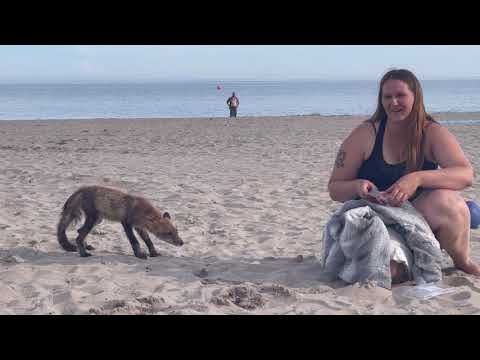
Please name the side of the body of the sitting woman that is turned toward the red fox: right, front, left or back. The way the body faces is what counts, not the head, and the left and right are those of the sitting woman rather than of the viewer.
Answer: right

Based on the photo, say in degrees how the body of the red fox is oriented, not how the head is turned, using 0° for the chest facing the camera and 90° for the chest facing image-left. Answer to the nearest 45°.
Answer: approximately 270°

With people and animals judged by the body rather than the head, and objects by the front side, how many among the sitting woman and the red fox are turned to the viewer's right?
1

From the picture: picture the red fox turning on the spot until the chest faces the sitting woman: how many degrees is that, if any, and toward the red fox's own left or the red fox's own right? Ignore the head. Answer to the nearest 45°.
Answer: approximately 45° to the red fox's own right

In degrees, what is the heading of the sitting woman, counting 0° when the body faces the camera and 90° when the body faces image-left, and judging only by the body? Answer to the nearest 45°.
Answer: approximately 0°
